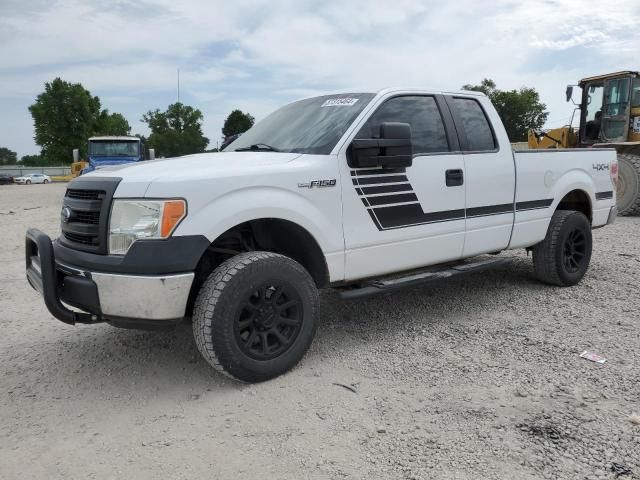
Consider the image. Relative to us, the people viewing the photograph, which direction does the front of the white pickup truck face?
facing the viewer and to the left of the viewer

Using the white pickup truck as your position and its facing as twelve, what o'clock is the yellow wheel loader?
The yellow wheel loader is roughly at 6 o'clock from the white pickup truck.
